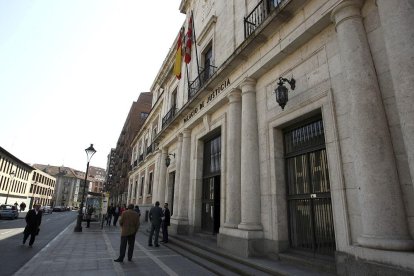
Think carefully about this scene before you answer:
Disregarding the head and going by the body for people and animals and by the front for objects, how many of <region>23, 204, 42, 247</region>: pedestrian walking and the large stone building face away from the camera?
0

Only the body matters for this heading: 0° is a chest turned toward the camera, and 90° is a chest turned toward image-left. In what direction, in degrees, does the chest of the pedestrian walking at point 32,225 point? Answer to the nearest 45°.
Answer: approximately 315°

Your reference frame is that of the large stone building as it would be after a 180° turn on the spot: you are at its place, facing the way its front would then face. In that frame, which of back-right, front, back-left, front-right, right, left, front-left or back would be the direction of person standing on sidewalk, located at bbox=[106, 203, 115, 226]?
left

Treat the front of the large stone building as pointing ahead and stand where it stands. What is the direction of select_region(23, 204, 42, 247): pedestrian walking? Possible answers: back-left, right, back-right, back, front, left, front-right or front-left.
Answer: front-right

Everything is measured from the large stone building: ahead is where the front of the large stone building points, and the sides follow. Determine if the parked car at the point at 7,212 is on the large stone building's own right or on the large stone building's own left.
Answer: on the large stone building's own right

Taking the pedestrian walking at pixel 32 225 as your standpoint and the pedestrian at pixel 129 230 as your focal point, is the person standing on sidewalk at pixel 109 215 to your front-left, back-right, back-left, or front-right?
back-left

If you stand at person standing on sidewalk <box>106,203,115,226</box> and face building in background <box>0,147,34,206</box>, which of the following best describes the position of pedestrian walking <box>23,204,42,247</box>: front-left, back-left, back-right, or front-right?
back-left

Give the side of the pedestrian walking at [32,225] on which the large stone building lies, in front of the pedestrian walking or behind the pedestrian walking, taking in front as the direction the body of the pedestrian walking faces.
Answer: in front

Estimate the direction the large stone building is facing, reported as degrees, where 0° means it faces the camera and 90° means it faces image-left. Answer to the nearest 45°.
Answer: approximately 45°
